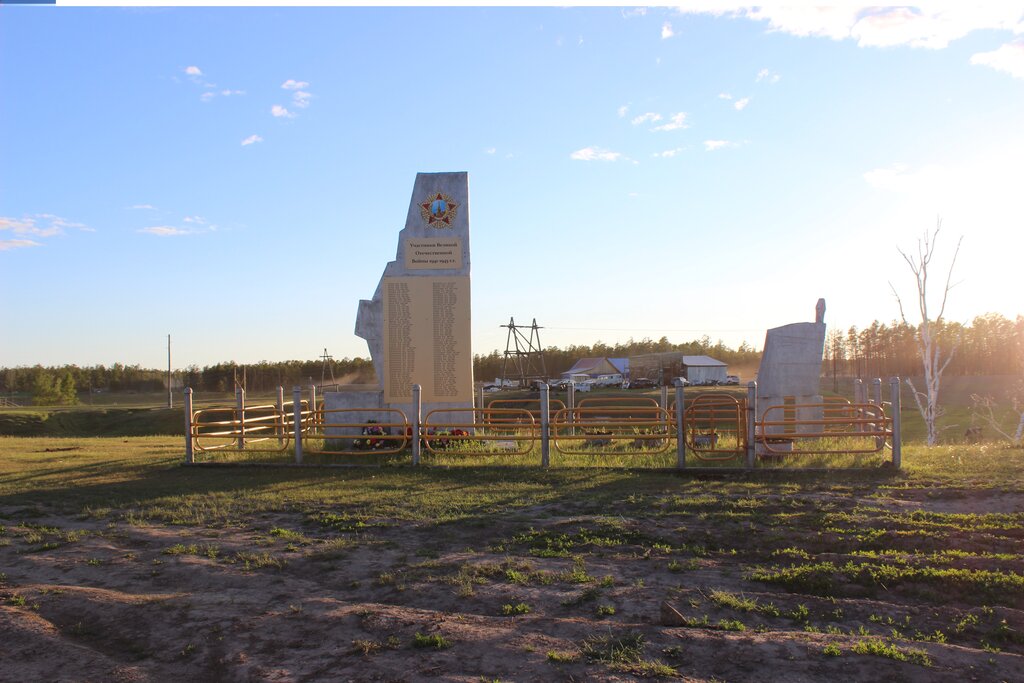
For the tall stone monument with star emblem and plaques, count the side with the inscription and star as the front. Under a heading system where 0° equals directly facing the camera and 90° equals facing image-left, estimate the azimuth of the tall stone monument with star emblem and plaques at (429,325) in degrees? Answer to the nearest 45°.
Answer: approximately 0°

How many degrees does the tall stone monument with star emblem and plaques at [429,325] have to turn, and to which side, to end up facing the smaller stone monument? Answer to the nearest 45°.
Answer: approximately 90° to its left
